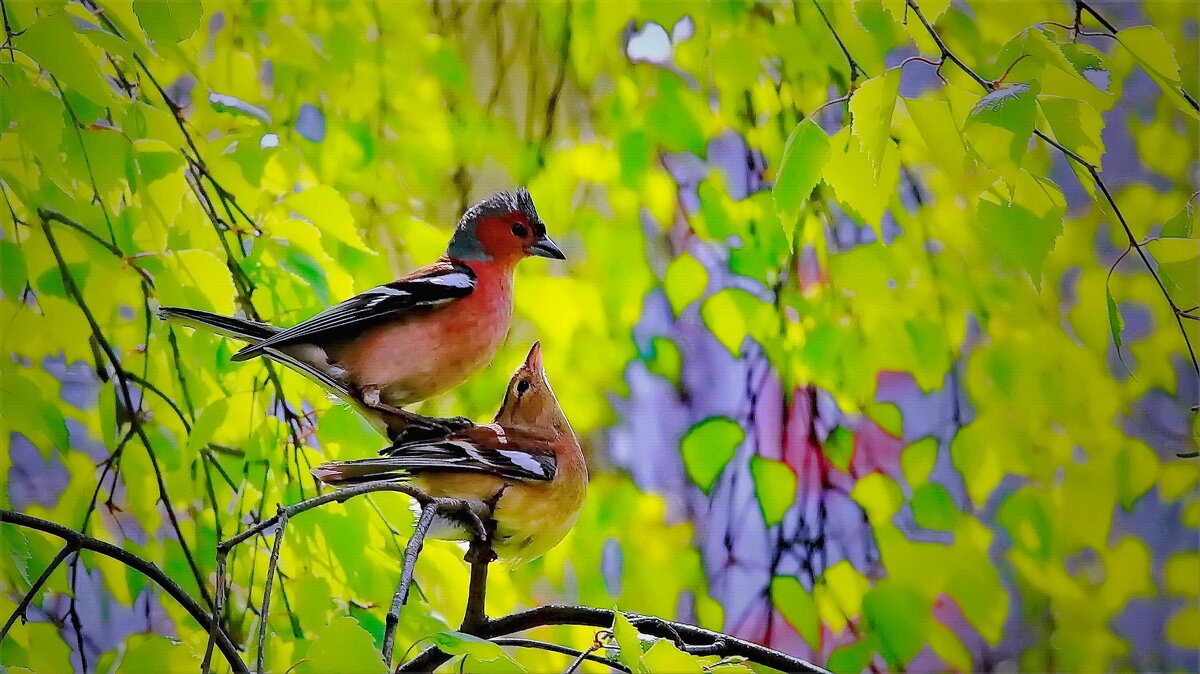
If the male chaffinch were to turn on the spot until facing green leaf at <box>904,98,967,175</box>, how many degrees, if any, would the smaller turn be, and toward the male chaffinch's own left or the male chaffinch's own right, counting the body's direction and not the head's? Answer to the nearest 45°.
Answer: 0° — it already faces it

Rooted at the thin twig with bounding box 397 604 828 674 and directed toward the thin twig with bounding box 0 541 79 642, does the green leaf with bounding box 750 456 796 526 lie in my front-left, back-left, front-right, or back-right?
back-right

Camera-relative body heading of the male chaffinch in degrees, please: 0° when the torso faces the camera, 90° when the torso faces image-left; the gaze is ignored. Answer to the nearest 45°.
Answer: approximately 270°
